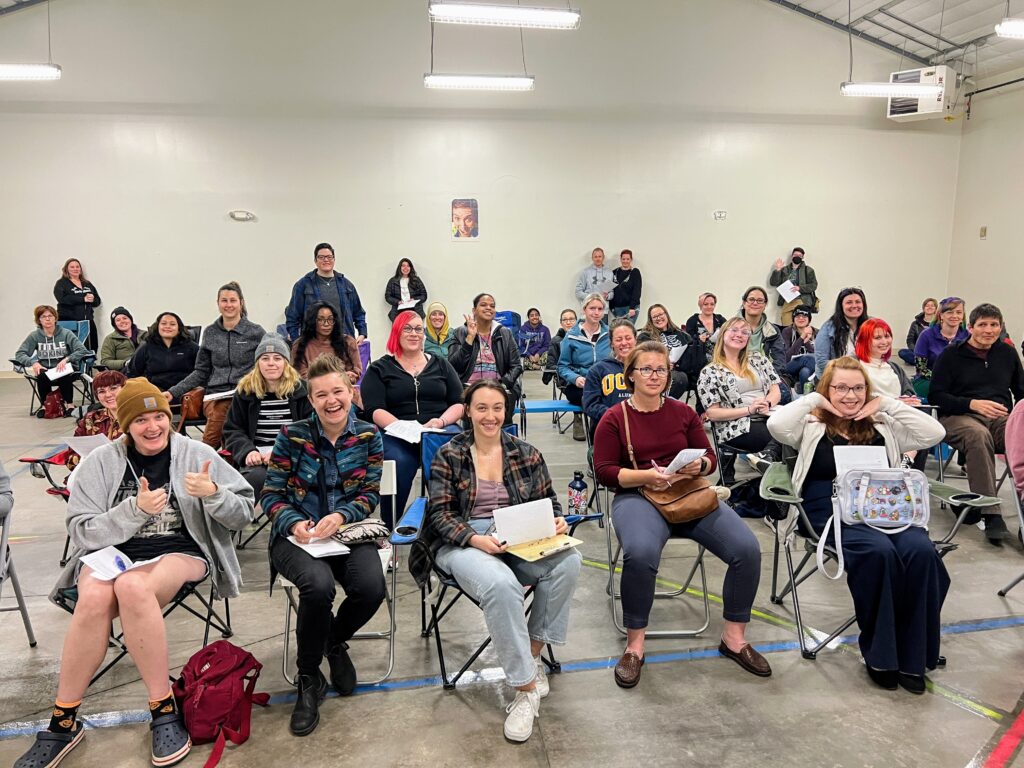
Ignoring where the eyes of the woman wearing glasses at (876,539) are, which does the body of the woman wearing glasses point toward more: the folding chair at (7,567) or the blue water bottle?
the folding chair

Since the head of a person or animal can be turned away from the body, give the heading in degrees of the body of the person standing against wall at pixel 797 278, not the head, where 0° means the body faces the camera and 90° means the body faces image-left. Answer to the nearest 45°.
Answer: approximately 0°

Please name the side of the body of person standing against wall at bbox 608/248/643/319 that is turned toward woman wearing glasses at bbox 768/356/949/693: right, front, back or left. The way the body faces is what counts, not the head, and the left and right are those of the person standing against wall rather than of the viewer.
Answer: front

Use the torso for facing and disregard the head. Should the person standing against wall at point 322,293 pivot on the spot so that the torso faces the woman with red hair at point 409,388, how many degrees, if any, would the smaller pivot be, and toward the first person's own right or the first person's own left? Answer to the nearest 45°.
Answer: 0° — they already face them

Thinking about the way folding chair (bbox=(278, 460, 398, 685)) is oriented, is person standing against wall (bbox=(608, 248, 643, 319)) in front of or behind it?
behind

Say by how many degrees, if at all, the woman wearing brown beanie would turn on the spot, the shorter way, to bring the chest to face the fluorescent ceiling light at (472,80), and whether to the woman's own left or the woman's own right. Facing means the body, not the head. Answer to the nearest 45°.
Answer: approximately 135° to the woman's own left

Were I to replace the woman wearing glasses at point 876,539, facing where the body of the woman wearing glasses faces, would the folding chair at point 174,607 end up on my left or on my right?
on my right

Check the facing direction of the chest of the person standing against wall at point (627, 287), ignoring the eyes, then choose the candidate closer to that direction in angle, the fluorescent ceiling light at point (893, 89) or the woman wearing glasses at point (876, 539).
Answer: the woman wearing glasses
